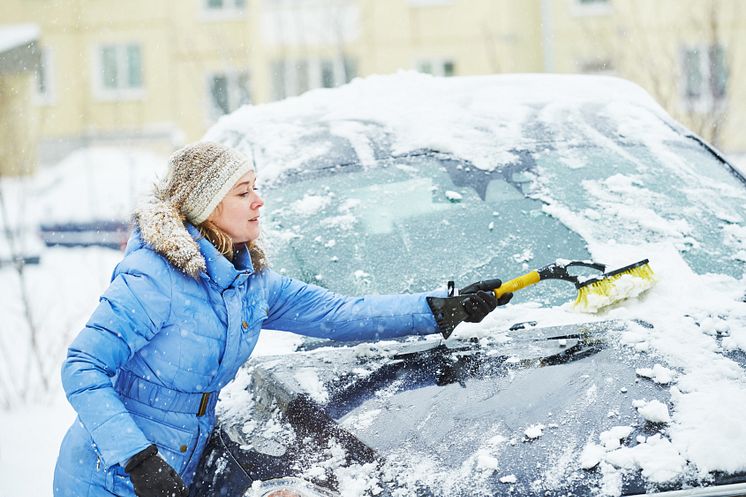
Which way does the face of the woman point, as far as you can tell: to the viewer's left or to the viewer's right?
to the viewer's right

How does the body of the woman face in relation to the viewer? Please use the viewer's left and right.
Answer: facing the viewer and to the right of the viewer

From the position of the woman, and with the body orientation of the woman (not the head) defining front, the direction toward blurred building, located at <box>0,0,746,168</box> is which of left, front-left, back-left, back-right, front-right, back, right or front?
back-left
